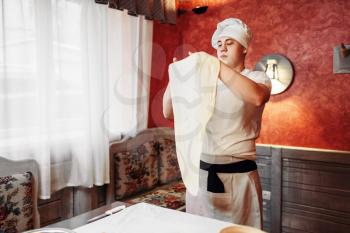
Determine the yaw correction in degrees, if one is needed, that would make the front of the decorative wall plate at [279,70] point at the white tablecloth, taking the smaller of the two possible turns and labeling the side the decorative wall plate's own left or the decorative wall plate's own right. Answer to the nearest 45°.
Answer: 0° — it already faces it

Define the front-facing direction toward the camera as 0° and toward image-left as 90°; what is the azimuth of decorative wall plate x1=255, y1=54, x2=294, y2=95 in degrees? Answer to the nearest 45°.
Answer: approximately 0°

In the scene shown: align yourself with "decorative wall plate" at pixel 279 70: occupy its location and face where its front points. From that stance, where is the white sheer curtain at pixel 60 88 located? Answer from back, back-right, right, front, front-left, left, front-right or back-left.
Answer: front-right

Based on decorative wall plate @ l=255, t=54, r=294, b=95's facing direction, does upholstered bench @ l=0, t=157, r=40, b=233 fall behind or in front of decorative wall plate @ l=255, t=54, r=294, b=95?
in front

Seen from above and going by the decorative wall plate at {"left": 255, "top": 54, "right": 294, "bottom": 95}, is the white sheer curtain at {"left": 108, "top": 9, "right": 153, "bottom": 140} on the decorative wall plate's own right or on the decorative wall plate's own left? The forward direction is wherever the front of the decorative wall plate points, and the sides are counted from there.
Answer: on the decorative wall plate's own right

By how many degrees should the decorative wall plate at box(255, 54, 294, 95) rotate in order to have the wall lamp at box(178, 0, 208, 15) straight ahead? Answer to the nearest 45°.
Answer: approximately 90° to its right

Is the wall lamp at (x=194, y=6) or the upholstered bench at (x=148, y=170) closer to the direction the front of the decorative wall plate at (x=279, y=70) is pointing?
the upholstered bench

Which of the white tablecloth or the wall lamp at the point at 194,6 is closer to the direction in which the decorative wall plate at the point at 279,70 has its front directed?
the white tablecloth

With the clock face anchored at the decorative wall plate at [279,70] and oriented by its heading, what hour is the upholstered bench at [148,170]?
The upholstered bench is roughly at 2 o'clock from the decorative wall plate.

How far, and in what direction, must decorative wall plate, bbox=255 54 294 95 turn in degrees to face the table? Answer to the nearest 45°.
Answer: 0° — it already faces it
